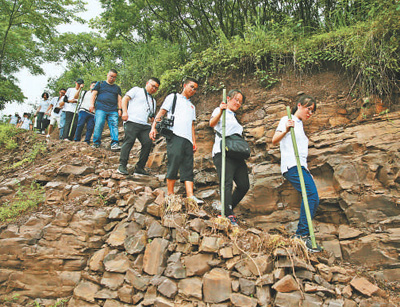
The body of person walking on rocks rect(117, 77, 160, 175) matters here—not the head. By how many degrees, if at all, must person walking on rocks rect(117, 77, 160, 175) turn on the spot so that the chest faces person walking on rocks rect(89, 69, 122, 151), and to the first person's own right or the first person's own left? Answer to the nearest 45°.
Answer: approximately 180°

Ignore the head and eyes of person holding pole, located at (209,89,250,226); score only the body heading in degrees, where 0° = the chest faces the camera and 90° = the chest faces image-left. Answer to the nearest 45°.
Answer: approximately 315°

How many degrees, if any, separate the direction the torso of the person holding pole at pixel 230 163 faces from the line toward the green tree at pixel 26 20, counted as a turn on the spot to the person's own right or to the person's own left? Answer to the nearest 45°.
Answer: approximately 180°

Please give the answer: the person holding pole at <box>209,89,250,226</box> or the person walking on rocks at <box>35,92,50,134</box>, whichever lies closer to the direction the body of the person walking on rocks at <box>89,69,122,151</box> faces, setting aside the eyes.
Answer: the person holding pole

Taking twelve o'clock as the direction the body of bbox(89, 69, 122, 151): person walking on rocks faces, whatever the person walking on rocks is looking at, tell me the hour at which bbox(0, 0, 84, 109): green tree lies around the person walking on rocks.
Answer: The green tree is roughly at 5 o'clock from the person walking on rocks.

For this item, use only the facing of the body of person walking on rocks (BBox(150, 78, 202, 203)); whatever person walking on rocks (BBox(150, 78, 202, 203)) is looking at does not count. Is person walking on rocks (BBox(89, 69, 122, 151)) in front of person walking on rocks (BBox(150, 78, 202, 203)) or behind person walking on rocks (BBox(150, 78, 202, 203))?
behind

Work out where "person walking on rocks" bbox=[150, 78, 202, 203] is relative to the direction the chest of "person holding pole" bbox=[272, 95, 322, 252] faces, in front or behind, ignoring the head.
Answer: behind

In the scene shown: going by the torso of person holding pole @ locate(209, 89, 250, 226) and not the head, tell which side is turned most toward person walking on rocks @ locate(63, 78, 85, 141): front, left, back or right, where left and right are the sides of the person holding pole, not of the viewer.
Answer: back

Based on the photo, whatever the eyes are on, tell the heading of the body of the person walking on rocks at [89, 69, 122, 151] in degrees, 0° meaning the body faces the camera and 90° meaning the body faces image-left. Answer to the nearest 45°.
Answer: approximately 0°
